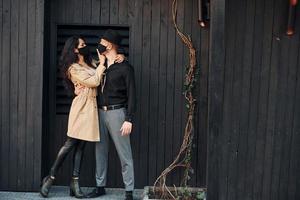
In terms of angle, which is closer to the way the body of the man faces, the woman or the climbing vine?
the woman

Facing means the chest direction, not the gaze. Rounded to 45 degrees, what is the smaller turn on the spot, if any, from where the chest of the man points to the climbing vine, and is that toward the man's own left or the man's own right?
approximately 135° to the man's own left

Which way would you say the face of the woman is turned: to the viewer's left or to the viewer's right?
to the viewer's right

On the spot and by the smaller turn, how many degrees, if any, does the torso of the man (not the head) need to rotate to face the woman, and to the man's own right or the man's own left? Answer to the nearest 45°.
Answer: approximately 45° to the man's own right

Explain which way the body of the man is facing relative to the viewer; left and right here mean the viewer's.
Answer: facing the viewer and to the left of the viewer
